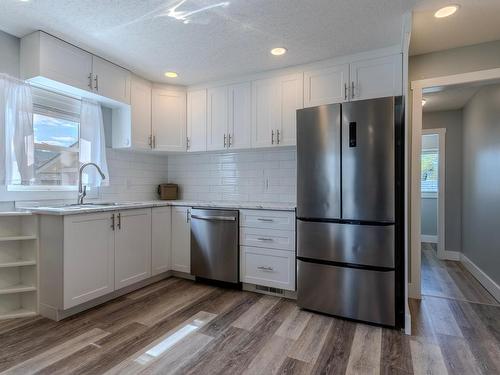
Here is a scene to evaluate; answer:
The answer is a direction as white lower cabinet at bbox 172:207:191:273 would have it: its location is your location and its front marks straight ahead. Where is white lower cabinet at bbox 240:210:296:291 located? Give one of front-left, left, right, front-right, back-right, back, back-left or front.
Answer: left

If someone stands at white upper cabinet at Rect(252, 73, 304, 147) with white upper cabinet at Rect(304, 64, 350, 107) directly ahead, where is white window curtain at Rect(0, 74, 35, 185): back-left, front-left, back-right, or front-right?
back-right

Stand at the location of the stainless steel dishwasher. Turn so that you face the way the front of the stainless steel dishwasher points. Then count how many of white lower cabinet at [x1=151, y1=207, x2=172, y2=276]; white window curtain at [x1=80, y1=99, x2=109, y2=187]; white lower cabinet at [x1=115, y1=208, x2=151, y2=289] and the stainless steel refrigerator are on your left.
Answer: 1

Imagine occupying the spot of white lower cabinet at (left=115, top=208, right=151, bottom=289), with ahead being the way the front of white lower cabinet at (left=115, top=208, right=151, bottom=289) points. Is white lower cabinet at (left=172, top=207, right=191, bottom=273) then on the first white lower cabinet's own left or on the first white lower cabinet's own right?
on the first white lower cabinet's own left

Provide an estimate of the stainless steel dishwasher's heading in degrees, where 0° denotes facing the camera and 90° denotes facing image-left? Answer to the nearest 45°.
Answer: approximately 45°

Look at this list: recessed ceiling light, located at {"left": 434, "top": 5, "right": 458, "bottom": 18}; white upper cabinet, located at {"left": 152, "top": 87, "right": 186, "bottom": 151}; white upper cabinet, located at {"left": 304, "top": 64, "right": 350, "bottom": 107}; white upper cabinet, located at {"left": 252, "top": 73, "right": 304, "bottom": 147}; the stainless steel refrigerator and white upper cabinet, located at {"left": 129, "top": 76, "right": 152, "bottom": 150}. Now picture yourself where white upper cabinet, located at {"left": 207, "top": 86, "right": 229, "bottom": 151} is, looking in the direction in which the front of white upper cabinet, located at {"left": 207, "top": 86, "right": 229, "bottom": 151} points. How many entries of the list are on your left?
4

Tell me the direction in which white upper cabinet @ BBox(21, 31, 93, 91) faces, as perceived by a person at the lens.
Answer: facing the viewer and to the right of the viewer

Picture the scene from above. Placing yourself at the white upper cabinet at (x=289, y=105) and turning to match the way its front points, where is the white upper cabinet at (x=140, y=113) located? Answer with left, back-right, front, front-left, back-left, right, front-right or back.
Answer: front-right

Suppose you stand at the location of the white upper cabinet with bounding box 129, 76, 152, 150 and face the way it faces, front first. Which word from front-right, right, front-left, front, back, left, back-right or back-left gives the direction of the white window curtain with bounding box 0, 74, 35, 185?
right

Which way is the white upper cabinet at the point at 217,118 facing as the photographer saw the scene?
facing the viewer and to the left of the viewer
